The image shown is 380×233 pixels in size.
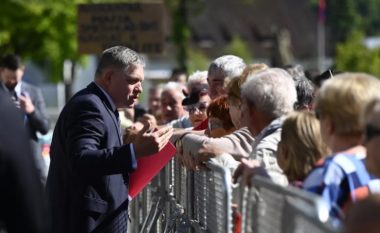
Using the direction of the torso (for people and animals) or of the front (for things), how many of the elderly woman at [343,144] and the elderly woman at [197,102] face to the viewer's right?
0

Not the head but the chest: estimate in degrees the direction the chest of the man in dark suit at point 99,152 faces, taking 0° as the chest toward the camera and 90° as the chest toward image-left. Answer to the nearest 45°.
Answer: approximately 270°

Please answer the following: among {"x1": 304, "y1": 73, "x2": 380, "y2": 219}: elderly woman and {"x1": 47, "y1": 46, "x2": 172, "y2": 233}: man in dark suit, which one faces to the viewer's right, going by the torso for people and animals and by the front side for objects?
the man in dark suit

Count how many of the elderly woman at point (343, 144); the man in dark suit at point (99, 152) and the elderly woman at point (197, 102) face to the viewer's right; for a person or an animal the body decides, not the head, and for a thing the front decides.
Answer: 1

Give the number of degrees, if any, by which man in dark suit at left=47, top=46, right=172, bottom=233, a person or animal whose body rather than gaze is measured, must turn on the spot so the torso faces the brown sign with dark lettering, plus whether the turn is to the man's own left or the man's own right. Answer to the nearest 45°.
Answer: approximately 90° to the man's own left

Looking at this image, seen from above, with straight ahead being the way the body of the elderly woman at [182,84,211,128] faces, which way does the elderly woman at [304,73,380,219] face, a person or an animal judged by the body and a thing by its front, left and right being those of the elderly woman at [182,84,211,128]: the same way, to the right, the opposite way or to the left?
to the right

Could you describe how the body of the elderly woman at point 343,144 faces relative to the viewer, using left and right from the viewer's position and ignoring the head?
facing away from the viewer and to the left of the viewer

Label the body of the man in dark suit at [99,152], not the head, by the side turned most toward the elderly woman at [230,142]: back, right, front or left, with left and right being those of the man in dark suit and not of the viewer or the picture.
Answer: front

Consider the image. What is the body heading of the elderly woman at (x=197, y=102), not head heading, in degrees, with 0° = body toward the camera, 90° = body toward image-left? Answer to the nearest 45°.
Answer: approximately 45°
